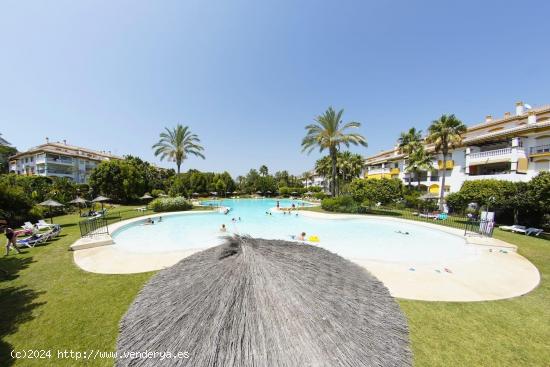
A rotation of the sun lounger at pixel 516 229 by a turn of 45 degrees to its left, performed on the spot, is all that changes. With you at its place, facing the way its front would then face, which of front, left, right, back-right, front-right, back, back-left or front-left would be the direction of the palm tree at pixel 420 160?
right

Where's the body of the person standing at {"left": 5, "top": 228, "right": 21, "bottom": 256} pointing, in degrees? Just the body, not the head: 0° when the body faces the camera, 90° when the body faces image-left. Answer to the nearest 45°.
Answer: approximately 270°

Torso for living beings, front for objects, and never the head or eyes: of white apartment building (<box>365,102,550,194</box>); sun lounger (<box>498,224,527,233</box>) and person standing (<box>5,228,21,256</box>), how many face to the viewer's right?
1

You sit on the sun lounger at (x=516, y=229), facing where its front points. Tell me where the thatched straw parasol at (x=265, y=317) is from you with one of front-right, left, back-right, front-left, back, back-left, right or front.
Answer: left

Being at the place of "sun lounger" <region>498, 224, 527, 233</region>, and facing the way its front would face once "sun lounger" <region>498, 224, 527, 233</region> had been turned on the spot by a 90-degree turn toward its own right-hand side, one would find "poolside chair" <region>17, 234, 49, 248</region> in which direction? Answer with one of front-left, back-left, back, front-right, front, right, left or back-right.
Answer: back-left

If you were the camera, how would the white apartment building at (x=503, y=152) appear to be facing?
facing the viewer and to the left of the viewer

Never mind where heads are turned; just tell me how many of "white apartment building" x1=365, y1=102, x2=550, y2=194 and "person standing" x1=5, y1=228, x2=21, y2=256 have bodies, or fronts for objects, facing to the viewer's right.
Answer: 1

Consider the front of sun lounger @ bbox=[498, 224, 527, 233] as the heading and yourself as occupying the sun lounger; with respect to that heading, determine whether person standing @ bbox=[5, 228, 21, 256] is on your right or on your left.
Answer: on your left

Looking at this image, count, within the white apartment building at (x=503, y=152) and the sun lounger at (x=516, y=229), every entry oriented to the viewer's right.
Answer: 0

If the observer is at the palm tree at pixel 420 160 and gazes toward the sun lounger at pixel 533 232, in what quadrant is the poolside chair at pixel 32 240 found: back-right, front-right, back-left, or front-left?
front-right

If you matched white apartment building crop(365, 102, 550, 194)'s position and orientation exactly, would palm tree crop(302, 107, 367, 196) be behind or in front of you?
in front

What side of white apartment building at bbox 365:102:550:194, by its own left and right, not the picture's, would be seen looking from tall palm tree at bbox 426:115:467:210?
front

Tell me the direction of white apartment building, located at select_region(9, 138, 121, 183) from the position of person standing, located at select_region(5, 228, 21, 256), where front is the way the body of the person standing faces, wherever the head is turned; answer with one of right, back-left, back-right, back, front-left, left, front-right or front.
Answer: left

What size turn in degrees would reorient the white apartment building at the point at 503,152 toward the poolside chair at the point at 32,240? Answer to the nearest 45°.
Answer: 0° — it already faces it

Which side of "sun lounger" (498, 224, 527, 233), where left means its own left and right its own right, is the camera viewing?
left
